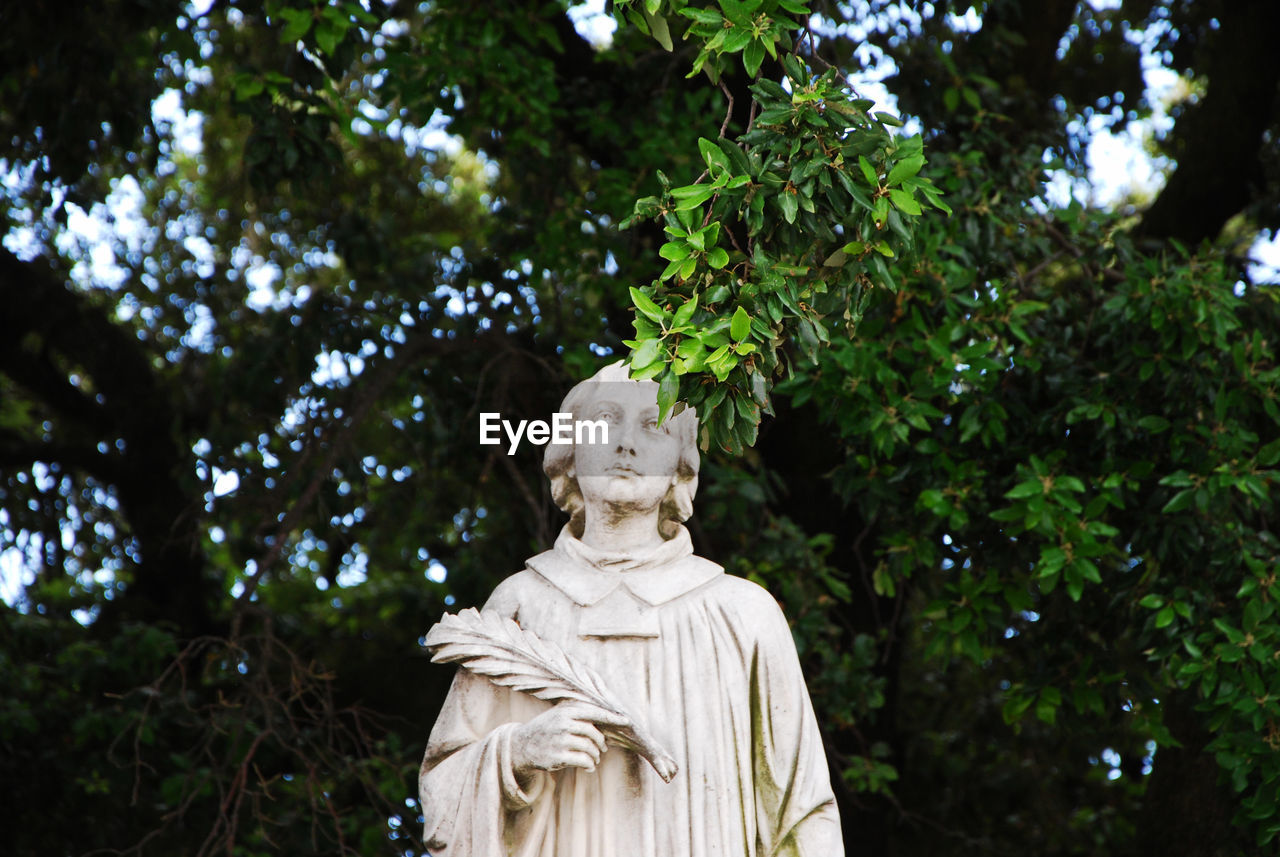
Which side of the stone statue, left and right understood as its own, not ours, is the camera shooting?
front
